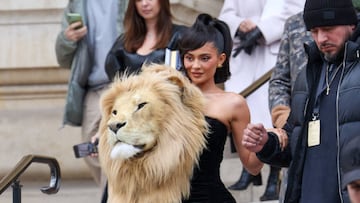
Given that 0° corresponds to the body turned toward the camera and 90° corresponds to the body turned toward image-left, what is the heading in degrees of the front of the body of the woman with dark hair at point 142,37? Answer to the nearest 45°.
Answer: approximately 0°

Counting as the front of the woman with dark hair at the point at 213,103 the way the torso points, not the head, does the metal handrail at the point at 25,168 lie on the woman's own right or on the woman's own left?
on the woman's own right

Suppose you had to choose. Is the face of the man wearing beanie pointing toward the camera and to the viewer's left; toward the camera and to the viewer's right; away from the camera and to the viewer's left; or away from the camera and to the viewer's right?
toward the camera and to the viewer's left

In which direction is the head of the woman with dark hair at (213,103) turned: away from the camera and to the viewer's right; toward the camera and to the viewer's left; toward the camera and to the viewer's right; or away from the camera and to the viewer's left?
toward the camera and to the viewer's left

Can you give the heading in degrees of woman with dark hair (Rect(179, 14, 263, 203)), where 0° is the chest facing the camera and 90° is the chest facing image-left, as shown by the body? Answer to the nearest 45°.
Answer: approximately 45°

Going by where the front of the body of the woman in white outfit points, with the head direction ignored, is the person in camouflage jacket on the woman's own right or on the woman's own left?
on the woman's own left

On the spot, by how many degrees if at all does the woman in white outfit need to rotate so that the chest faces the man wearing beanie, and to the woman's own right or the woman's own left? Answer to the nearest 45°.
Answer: approximately 45° to the woman's own left

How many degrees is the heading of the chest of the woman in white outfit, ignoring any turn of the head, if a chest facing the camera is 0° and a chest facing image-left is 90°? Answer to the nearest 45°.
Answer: approximately 45°

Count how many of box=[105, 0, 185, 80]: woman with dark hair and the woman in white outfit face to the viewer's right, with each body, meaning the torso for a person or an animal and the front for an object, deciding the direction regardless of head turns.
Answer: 0
